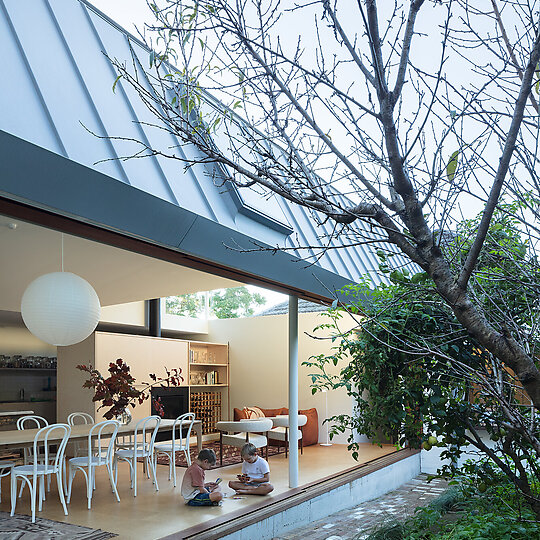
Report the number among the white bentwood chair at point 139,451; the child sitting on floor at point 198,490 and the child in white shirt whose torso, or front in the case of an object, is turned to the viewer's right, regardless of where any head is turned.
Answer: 1

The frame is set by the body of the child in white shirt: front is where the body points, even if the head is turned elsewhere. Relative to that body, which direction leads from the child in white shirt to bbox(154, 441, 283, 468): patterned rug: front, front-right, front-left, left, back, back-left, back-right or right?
back-right

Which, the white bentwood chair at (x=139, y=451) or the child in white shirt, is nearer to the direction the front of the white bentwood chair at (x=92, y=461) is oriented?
the white bentwood chair

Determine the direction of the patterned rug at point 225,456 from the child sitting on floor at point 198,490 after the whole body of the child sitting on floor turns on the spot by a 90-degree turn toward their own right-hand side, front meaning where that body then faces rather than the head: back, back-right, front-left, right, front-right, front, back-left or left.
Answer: back

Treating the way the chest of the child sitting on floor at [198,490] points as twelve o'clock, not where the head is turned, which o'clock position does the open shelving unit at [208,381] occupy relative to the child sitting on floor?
The open shelving unit is roughly at 9 o'clock from the child sitting on floor.

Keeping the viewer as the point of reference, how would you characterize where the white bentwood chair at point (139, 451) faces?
facing away from the viewer and to the left of the viewer

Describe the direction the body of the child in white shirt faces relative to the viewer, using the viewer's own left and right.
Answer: facing the viewer and to the left of the viewer

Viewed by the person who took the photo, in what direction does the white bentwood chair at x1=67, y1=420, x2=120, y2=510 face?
facing away from the viewer and to the left of the viewer

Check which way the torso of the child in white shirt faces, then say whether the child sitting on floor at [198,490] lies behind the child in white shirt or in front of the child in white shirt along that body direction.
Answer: in front

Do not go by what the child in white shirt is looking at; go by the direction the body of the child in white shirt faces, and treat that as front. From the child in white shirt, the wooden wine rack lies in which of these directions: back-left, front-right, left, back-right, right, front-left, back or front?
back-right

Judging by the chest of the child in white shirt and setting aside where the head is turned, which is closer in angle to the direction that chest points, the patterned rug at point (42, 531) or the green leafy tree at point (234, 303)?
the patterned rug
